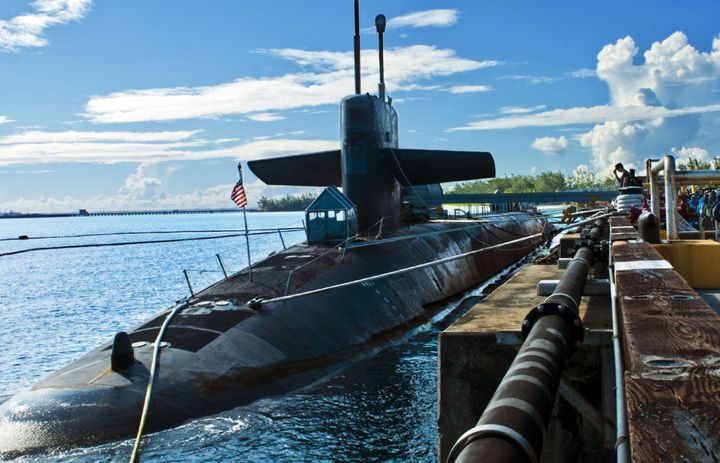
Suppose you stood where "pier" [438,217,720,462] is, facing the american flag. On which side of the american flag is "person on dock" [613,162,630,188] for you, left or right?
right

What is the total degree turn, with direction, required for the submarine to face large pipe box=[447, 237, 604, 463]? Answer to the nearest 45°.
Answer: approximately 45° to its left

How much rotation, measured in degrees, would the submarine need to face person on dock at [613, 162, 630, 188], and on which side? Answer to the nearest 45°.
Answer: approximately 135° to its left

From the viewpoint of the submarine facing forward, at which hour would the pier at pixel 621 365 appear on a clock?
The pier is roughly at 10 o'clock from the submarine.

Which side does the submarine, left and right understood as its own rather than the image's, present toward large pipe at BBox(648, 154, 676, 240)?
left

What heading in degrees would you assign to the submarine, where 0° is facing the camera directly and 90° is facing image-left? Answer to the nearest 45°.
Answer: approximately 45°

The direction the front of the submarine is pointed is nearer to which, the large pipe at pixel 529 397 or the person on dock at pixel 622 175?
the large pipe

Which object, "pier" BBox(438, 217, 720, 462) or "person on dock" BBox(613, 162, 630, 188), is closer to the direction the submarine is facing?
the pier
